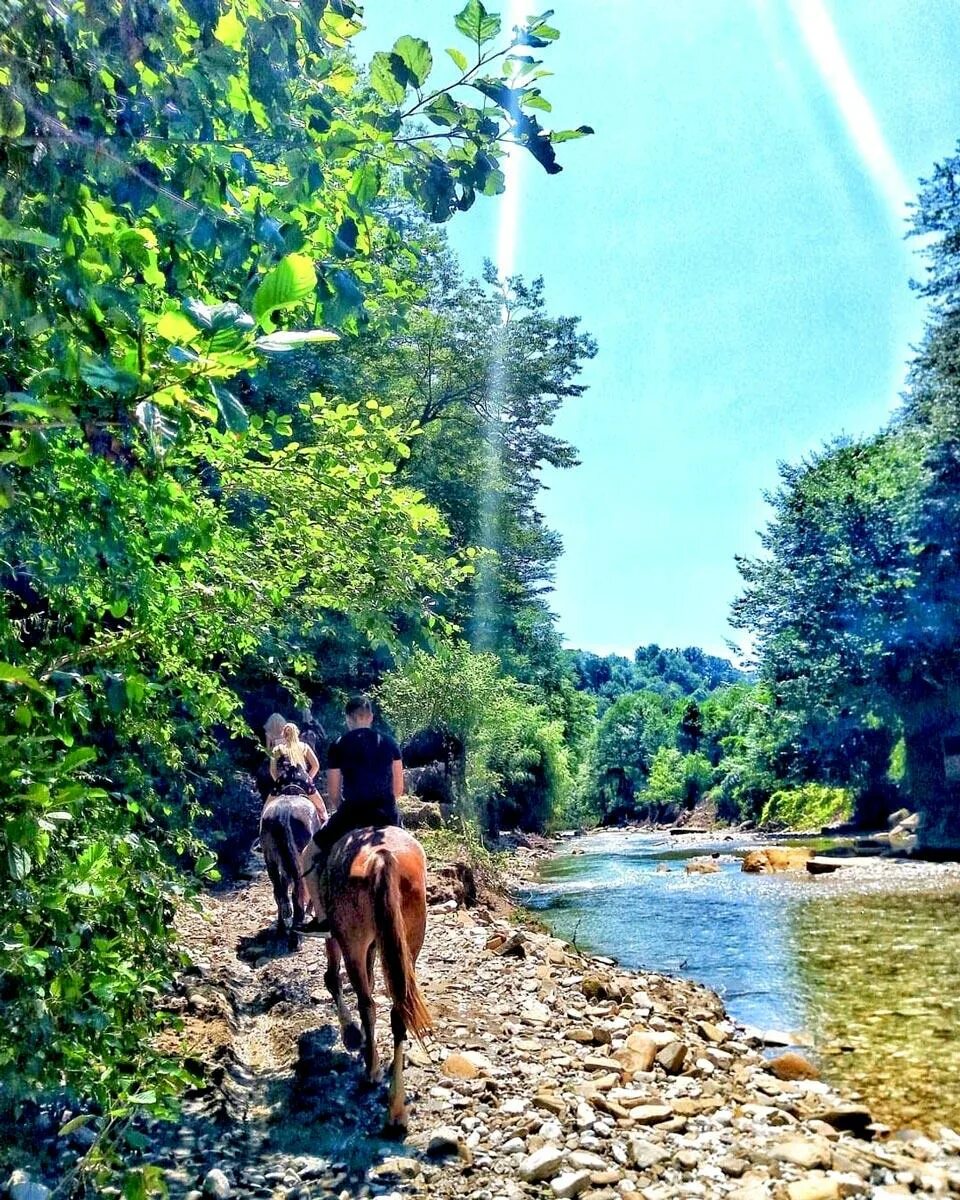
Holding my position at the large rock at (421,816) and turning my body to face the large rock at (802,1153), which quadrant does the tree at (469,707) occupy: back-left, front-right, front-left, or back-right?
back-left

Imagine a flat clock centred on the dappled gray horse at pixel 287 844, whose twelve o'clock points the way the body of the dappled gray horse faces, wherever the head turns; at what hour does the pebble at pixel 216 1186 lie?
The pebble is roughly at 6 o'clock from the dappled gray horse.

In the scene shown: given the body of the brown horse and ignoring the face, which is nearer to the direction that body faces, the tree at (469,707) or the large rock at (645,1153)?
the tree

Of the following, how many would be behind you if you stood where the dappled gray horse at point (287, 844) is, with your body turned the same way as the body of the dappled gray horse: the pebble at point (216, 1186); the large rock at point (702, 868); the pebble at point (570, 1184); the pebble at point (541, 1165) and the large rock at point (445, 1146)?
4

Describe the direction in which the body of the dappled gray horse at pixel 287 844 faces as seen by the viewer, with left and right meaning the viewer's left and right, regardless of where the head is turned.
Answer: facing away from the viewer

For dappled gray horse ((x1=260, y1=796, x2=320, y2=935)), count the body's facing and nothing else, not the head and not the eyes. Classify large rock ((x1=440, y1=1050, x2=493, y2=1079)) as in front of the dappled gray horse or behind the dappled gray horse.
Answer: behind

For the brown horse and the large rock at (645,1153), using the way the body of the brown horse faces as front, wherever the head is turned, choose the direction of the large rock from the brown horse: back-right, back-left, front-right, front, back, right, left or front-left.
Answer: back-right

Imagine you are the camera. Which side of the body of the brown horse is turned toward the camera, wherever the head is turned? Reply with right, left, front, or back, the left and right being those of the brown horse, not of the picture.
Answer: back

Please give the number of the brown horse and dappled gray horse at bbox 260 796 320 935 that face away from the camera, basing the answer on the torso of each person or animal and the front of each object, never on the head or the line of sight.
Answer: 2

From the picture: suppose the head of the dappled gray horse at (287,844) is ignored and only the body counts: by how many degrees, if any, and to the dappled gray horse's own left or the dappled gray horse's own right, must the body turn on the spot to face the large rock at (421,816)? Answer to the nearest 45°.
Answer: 0° — it already faces it

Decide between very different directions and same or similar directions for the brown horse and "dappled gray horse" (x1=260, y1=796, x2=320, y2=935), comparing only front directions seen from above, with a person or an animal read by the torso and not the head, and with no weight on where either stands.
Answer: same or similar directions

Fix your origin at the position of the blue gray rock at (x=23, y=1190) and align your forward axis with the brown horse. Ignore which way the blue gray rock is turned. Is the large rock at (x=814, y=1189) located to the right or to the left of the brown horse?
right

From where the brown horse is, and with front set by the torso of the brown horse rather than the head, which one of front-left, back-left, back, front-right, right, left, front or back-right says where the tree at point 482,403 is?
front

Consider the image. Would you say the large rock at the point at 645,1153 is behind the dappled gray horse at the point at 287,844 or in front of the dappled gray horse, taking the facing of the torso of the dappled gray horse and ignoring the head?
behind

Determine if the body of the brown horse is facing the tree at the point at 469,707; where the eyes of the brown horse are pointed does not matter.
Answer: yes

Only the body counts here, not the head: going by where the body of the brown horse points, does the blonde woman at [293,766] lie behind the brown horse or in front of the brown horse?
in front

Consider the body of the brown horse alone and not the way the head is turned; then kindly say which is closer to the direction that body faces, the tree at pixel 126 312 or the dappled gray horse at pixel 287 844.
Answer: the dappled gray horse
